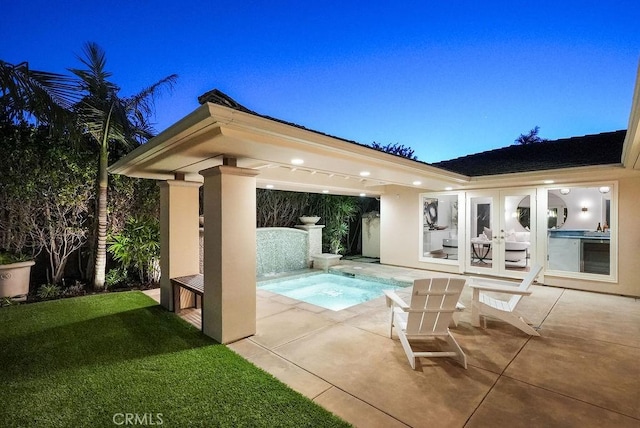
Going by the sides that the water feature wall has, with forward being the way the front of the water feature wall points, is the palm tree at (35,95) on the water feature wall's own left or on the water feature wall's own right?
on the water feature wall's own right

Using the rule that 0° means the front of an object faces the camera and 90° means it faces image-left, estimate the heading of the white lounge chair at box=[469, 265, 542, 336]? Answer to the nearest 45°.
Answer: approximately 90°

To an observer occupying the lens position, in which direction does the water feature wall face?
facing the viewer and to the right of the viewer

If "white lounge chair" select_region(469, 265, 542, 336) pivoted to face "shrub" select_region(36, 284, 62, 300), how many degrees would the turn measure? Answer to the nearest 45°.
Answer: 0° — it already faces it

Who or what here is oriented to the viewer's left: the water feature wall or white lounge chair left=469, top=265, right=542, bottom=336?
the white lounge chair

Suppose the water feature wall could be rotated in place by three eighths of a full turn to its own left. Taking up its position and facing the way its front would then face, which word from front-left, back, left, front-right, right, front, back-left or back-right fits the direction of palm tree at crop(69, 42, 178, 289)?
back-left

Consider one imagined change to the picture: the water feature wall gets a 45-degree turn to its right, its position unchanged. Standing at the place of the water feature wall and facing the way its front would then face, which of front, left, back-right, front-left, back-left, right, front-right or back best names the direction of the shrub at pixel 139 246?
front-right

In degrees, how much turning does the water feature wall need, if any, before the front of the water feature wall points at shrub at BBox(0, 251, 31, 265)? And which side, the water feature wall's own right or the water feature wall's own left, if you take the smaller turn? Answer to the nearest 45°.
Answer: approximately 90° to the water feature wall's own right

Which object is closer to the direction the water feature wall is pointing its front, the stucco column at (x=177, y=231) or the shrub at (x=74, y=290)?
the stucco column

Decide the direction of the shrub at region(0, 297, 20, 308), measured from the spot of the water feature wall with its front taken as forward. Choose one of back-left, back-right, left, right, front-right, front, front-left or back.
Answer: right

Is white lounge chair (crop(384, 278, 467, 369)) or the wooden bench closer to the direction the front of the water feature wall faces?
the white lounge chair

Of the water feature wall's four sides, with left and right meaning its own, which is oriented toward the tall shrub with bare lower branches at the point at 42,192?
right

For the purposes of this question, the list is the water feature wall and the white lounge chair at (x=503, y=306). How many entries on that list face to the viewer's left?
1
